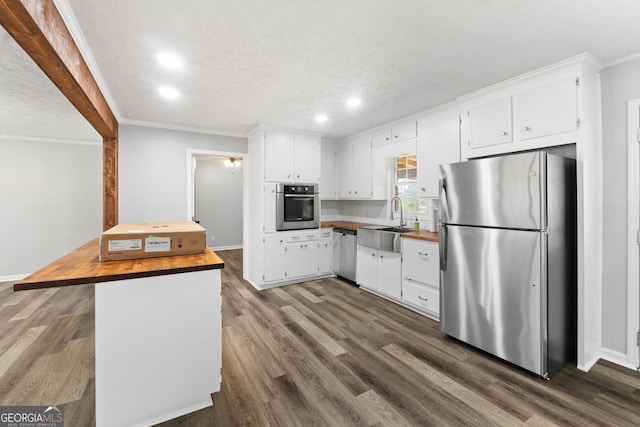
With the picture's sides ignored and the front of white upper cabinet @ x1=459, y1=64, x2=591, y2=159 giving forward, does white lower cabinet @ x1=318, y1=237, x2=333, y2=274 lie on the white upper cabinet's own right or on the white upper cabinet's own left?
on the white upper cabinet's own right

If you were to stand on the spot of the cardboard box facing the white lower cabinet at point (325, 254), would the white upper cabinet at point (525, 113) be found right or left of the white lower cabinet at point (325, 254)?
right

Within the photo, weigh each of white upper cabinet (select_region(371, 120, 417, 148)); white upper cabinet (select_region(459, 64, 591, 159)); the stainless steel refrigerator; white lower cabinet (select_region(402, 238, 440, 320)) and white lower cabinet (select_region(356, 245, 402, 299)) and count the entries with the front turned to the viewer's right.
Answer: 0

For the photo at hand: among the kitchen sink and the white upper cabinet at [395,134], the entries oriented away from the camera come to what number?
0

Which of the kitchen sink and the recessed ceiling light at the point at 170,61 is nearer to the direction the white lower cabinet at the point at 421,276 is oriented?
the recessed ceiling light

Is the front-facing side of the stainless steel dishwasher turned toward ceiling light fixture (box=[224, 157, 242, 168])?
no

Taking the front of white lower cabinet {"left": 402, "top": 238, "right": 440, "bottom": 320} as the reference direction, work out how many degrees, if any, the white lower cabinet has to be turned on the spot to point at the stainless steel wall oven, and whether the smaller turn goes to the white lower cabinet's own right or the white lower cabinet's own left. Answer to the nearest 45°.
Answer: approximately 45° to the white lower cabinet's own right

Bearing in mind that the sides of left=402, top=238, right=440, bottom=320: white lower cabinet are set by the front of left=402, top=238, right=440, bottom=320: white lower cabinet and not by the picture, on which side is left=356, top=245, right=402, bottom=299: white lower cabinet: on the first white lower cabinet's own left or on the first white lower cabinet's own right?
on the first white lower cabinet's own right

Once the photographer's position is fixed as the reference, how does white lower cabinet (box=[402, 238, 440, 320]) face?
facing the viewer and to the left of the viewer

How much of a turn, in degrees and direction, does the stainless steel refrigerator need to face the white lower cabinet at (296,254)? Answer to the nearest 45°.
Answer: approximately 45° to its right

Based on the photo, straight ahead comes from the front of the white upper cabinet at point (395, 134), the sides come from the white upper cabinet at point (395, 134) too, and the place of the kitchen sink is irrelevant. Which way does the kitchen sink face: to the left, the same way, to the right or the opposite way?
the same way

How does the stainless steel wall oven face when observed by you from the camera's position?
facing the viewer and to the right of the viewer

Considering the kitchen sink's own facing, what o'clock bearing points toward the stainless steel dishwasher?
The stainless steel dishwasher is roughly at 3 o'clock from the kitchen sink.

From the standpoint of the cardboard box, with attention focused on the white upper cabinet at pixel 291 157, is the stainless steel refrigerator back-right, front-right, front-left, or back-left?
front-right

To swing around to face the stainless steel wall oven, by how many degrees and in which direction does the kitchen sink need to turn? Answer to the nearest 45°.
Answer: approximately 45° to its right

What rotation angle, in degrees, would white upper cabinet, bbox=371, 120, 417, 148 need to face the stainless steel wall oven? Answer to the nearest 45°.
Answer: approximately 45° to its right

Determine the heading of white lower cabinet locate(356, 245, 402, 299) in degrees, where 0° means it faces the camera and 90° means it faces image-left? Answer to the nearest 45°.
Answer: approximately 45°

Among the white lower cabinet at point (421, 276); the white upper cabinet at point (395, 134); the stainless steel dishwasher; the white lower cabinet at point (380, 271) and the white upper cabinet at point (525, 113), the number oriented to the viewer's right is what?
0

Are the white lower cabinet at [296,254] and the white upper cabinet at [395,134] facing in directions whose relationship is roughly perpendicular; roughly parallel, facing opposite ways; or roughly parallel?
roughly perpendicular
